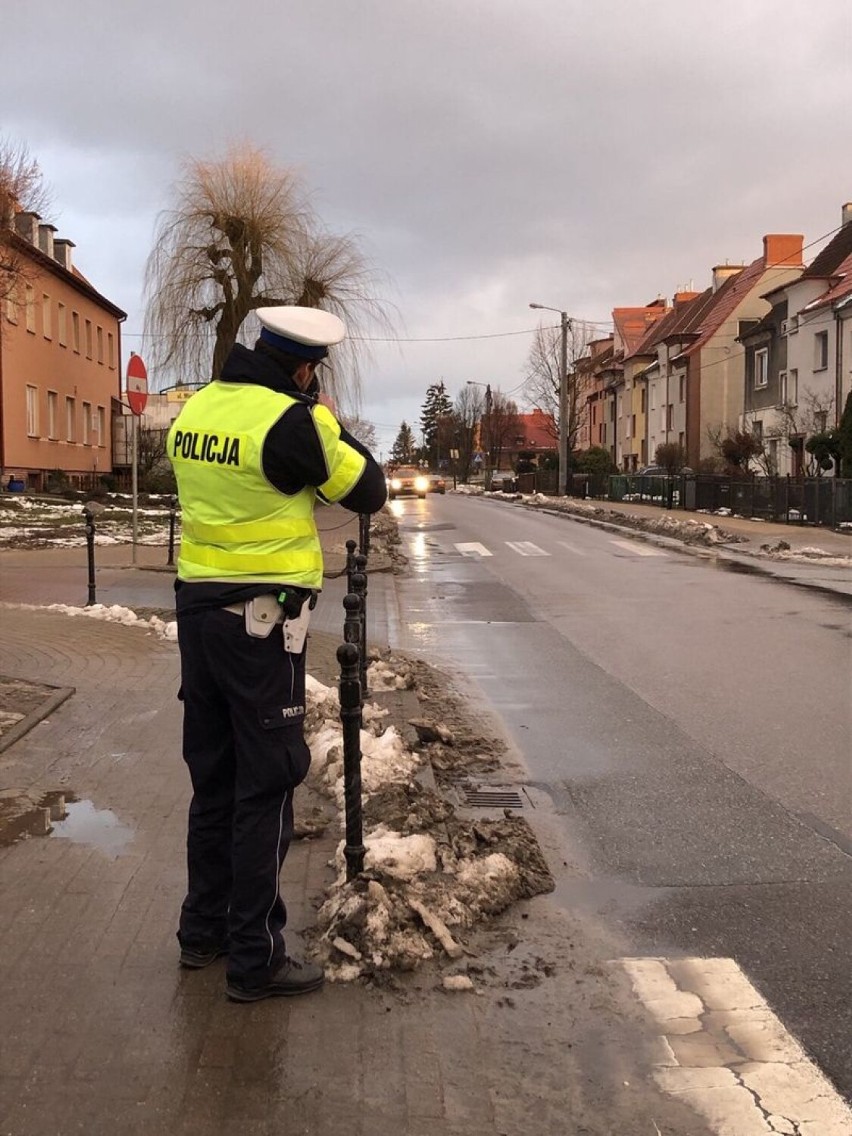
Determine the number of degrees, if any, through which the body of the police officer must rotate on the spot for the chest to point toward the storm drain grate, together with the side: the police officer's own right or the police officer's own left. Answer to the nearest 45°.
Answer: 0° — they already face it

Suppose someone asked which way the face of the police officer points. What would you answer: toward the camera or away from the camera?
away from the camera

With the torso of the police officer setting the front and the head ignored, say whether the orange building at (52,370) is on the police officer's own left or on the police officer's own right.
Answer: on the police officer's own left

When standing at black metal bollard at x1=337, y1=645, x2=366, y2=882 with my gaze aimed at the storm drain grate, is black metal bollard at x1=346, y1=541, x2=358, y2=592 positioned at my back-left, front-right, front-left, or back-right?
front-left

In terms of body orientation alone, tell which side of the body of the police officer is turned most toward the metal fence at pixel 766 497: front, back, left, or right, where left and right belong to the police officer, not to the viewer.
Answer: front

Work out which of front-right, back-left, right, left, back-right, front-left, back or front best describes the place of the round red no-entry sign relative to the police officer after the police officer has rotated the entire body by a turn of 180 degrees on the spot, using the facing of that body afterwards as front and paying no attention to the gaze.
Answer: back-right

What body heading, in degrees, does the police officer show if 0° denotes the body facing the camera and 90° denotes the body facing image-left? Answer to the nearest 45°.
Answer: approximately 225°
